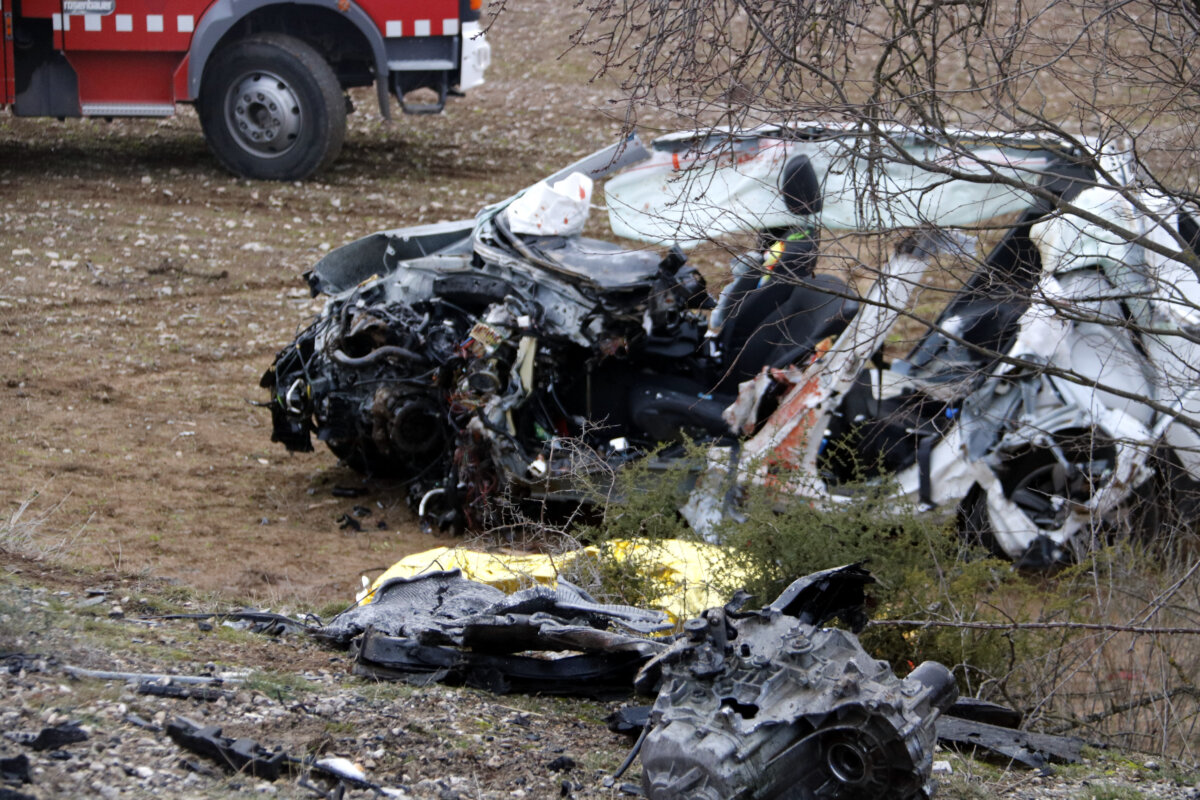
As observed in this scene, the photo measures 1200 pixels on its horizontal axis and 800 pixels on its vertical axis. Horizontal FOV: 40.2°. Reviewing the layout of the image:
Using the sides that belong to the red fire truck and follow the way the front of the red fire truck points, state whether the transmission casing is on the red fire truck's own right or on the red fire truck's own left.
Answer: on the red fire truck's own right

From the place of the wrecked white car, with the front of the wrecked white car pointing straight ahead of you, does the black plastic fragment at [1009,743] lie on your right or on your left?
on your left

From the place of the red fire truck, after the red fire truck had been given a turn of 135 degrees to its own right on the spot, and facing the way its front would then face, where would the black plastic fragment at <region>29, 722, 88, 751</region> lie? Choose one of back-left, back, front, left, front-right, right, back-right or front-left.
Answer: front-left

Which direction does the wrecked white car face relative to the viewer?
to the viewer's left

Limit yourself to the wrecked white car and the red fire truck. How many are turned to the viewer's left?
1

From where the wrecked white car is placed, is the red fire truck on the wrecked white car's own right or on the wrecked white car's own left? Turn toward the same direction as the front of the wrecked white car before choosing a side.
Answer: on the wrecked white car's own right

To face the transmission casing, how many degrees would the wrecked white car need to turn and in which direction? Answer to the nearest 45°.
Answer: approximately 90° to its left

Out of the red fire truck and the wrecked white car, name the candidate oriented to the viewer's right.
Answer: the red fire truck

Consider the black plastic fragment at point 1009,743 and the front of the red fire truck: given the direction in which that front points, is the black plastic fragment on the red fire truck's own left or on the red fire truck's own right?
on the red fire truck's own right

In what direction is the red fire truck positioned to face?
to the viewer's right

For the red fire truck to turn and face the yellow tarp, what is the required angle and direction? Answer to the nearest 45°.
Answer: approximately 90° to its right

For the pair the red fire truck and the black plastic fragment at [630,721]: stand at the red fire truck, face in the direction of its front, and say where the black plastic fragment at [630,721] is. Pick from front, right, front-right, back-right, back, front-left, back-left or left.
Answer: right

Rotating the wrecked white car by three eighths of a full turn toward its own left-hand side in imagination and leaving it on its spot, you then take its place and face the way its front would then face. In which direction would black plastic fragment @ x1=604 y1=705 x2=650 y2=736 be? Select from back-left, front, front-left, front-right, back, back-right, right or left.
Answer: front-right

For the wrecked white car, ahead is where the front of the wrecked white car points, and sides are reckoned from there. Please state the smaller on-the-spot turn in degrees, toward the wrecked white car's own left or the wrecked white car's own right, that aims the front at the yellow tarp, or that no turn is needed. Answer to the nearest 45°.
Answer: approximately 90° to the wrecked white car's own left

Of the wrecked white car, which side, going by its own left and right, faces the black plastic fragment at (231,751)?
left

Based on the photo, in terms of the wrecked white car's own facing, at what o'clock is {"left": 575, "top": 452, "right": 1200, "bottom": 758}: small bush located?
The small bush is roughly at 8 o'clock from the wrecked white car.

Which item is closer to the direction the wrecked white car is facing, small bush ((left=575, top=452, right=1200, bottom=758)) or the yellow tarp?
the yellow tarp

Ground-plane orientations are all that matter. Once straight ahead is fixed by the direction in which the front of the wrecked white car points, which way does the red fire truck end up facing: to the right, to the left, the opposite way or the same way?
the opposite way
